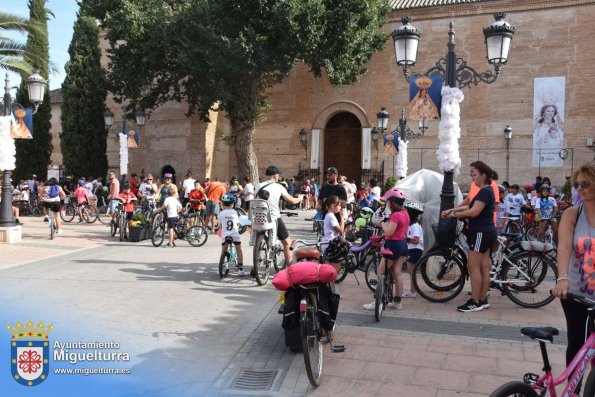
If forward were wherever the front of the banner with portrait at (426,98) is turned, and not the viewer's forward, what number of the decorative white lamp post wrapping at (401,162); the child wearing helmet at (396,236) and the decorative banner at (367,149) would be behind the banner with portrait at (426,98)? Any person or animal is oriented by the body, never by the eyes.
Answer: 2

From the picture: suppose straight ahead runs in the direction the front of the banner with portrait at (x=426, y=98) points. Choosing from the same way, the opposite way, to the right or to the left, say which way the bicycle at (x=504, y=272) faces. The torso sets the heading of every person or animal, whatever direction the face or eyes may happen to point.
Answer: to the right

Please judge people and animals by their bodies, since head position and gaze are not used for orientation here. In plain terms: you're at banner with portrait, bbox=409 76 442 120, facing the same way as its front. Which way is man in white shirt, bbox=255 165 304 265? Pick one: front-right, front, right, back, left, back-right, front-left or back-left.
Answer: front-right

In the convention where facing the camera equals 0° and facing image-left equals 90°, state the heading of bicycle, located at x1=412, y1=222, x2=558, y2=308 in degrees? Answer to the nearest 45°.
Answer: approximately 90°

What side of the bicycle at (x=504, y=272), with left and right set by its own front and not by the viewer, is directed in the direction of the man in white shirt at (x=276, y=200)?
front

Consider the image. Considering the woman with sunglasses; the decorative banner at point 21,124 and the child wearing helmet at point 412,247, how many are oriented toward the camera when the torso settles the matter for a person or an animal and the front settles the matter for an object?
2

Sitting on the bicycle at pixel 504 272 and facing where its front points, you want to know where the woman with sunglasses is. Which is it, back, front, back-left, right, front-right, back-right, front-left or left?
left

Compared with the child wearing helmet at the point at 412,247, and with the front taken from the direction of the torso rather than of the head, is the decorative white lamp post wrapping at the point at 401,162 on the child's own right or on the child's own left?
on the child's own right

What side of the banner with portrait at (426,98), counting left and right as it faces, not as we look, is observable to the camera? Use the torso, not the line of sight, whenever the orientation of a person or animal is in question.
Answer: front

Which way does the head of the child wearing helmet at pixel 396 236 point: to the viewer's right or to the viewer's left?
to the viewer's left

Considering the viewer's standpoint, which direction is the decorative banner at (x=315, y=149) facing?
facing the viewer

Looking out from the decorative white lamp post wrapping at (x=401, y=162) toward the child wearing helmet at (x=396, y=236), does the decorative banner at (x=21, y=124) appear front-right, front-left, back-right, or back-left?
front-right

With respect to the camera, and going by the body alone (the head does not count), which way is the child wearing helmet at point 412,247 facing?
to the viewer's left

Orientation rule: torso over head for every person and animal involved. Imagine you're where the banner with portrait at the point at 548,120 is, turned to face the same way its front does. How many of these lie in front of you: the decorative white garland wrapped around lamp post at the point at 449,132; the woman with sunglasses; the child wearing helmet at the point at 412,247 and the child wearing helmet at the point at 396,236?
4

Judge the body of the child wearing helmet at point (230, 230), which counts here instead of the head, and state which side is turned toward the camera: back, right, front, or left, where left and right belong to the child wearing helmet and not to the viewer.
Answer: back

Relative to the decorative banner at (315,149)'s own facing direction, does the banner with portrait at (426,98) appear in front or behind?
in front

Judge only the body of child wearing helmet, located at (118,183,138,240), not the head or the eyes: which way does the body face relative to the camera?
toward the camera
